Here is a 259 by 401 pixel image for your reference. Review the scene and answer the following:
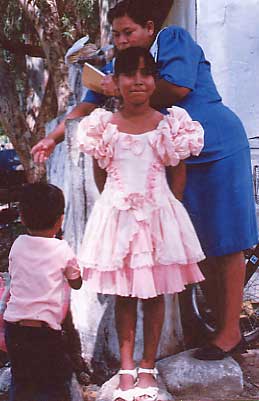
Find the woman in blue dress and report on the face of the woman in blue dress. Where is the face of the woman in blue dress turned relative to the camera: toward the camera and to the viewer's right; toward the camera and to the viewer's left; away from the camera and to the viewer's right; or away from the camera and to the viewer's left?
toward the camera and to the viewer's left

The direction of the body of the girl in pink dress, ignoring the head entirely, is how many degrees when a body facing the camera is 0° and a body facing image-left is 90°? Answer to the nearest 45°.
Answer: approximately 0°

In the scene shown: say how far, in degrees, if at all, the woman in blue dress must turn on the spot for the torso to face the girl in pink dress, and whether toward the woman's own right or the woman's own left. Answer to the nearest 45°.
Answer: approximately 45° to the woman's own left

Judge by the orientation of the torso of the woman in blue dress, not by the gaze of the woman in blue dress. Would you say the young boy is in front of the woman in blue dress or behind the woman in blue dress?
in front

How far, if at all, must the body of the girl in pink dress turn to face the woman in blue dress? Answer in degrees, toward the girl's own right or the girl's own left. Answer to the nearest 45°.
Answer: approximately 135° to the girl's own left

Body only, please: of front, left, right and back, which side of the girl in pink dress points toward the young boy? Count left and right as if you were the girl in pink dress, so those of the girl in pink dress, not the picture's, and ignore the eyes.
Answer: right
